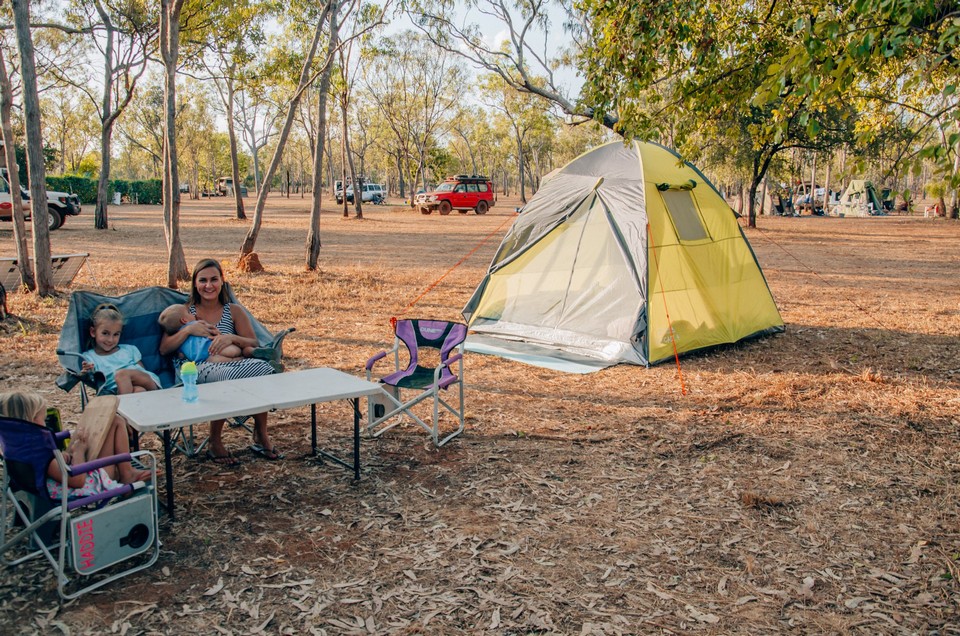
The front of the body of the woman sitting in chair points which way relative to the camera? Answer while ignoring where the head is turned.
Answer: toward the camera

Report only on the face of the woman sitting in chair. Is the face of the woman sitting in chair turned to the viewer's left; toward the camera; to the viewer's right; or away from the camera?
toward the camera

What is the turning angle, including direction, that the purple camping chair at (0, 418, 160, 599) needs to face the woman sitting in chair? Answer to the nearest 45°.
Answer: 0° — it already faces them

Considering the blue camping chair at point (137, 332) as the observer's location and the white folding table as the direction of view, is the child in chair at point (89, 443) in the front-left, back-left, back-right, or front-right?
front-right

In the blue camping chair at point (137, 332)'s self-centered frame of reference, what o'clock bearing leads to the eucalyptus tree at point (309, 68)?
The eucalyptus tree is roughly at 6 o'clock from the blue camping chair.

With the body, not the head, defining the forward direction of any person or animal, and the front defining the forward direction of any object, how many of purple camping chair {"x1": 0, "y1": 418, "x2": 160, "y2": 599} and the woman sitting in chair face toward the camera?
1

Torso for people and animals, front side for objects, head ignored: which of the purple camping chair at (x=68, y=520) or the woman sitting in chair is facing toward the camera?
the woman sitting in chair

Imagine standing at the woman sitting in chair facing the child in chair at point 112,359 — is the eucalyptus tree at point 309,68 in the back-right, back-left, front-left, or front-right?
back-right

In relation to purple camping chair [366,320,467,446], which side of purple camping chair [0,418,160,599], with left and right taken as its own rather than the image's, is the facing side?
front

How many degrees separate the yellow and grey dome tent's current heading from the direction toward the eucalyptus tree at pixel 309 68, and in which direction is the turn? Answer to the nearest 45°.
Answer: approximately 90° to its right

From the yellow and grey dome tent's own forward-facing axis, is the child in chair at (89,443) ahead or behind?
ahead

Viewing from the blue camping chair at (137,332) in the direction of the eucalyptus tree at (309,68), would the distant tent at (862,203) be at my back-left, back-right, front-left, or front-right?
front-right

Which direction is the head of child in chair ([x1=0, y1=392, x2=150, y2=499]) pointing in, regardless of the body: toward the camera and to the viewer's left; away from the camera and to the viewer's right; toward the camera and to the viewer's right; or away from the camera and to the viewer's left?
away from the camera and to the viewer's right

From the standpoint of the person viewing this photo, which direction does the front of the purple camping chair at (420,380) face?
facing the viewer and to the left of the viewer
